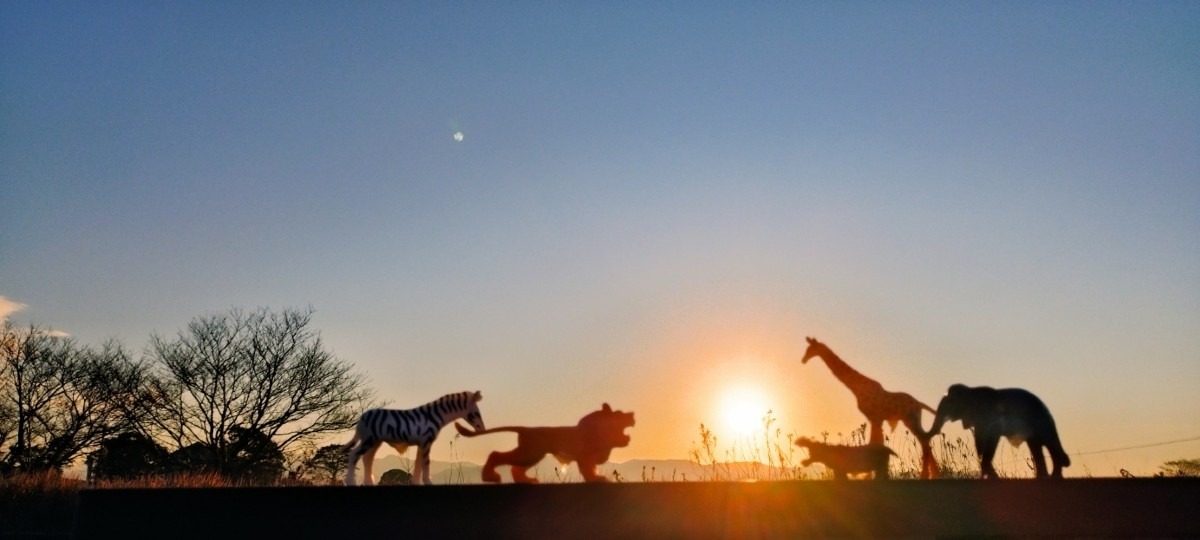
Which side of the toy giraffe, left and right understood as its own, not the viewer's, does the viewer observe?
left

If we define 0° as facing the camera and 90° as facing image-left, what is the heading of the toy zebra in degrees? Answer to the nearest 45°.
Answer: approximately 270°

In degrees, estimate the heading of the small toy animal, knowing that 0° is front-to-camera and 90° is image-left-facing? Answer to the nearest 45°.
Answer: approximately 90°

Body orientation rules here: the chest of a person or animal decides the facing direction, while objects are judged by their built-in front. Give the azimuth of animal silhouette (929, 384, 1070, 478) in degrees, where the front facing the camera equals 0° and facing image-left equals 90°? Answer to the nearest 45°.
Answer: approximately 90°

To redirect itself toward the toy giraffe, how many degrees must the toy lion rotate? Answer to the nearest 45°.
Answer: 0° — it already faces it

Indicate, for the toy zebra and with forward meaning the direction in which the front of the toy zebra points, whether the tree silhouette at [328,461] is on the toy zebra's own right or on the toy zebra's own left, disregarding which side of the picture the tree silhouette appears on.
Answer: on the toy zebra's own left

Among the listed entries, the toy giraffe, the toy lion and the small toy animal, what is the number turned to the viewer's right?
1

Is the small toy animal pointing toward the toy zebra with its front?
yes

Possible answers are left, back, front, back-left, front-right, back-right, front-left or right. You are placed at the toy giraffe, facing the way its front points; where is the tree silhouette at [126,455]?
front-right

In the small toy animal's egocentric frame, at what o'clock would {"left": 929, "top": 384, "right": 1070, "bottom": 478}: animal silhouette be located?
The animal silhouette is roughly at 5 o'clock from the small toy animal.

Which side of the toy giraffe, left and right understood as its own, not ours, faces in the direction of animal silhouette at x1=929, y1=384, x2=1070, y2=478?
back

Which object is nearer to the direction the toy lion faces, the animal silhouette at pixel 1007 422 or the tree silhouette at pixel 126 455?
the animal silhouette

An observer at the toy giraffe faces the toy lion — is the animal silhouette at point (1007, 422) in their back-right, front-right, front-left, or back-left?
back-left

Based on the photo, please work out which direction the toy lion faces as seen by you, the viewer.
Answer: facing to the right of the viewer

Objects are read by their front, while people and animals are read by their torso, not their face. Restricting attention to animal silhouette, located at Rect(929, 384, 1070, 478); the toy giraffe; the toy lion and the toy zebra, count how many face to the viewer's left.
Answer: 2

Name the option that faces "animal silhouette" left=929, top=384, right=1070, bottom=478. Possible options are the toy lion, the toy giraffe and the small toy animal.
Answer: the toy lion
